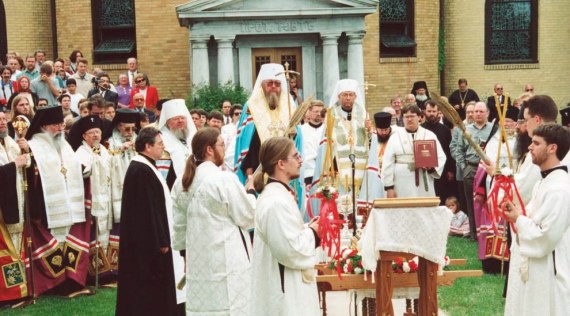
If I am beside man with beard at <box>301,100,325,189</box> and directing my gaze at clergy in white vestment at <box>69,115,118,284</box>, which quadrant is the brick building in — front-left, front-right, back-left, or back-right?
back-right

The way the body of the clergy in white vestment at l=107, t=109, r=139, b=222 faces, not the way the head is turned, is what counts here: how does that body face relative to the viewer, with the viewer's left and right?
facing the viewer and to the right of the viewer

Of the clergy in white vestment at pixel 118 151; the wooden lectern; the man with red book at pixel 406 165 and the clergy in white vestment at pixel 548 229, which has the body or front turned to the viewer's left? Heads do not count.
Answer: the clergy in white vestment at pixel 548 229

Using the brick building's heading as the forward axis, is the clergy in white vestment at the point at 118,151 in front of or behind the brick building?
in front

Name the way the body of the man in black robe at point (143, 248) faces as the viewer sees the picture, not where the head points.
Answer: to the viewer's right

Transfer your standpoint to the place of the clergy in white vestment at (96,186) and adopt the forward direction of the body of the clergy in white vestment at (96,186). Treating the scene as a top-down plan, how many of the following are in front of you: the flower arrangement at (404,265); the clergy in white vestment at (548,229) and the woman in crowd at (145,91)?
2

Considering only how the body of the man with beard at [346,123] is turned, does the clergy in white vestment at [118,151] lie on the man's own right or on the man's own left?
on the man's own right

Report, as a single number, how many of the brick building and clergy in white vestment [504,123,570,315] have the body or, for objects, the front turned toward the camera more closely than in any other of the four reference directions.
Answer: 1

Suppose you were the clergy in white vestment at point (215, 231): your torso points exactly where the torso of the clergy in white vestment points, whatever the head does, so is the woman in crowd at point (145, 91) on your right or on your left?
on your left

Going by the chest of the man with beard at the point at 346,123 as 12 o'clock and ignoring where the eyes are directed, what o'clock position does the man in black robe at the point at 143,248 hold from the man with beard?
The man in black robe is roughly at 1 o'clock from the man with beard.

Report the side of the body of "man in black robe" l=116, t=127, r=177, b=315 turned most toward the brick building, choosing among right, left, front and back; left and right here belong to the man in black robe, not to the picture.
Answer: left

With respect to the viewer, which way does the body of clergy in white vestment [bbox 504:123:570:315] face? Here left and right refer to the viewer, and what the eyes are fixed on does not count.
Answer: facing to the left of the viewer

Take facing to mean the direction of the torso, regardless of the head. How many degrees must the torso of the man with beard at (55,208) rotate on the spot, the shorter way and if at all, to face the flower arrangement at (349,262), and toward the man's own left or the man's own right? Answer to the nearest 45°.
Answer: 0° — they already face it

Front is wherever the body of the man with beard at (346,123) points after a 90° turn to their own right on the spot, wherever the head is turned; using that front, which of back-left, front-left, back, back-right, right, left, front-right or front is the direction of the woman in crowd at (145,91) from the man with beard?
front-right
